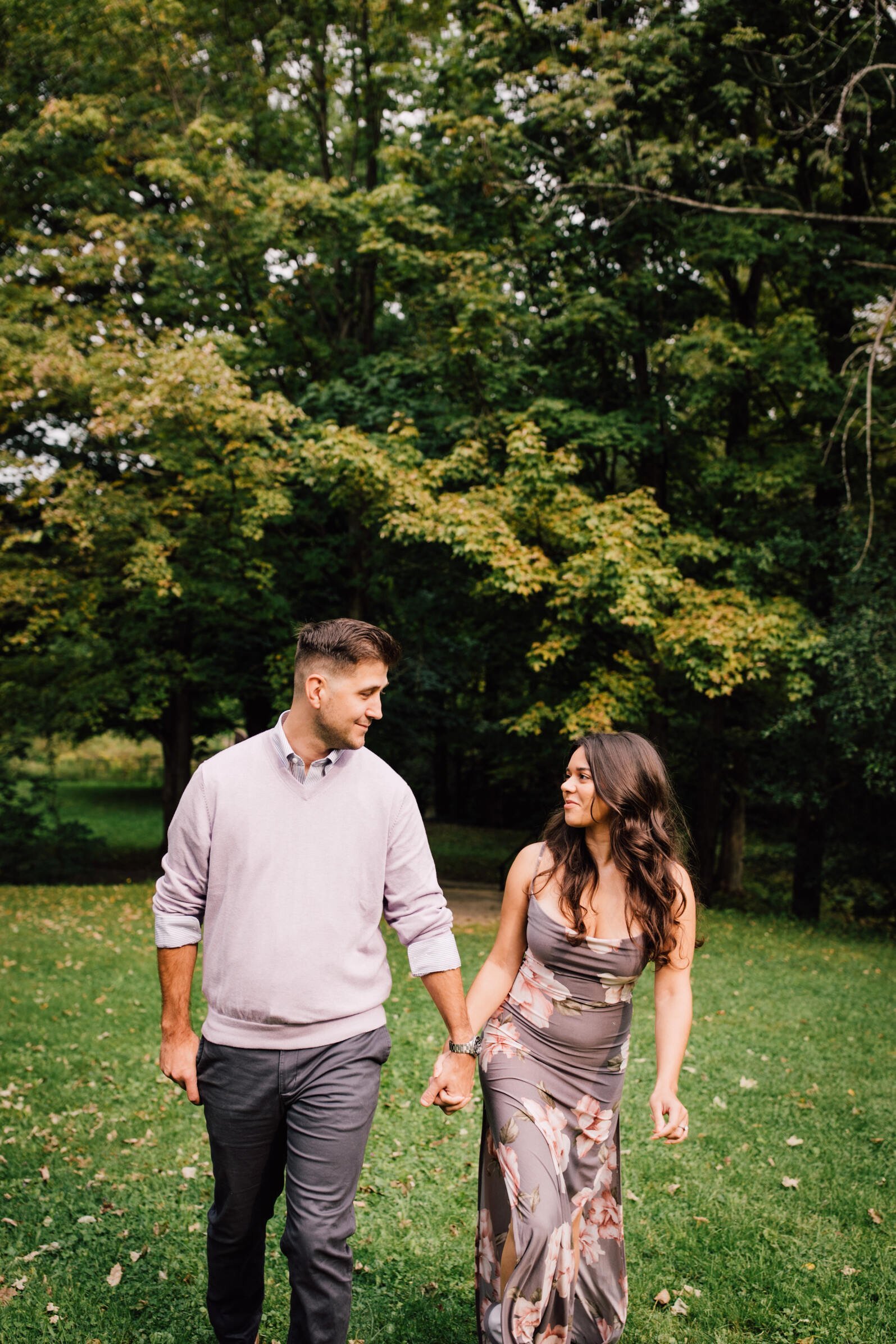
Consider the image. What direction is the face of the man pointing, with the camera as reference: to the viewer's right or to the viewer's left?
to the viewer's right

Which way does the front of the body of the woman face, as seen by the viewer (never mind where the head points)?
toward the camera

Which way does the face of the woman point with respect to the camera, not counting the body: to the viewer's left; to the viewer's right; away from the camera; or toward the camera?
to the viewer's left

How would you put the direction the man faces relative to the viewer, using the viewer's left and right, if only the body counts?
facing the viewer

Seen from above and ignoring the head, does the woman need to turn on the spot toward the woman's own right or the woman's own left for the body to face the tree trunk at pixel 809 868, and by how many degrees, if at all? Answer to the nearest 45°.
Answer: approximately 180°

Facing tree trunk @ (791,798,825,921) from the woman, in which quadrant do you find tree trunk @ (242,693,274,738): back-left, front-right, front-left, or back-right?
front-left

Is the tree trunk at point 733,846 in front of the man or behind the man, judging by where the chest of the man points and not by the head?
behind

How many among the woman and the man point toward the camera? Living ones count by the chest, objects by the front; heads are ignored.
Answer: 2

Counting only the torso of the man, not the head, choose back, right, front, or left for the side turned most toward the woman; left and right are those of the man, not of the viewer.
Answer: left

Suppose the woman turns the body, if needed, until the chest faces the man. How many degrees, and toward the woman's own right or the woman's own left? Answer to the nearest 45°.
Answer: approximately 45° to the woman's own right

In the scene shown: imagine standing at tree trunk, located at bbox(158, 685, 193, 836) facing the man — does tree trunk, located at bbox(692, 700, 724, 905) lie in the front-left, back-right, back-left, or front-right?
front-left

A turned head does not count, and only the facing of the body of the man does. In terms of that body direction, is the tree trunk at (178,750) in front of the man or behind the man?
behind

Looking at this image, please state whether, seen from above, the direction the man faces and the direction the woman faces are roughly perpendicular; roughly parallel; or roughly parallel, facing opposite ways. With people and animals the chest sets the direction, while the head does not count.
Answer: roughly parallel
